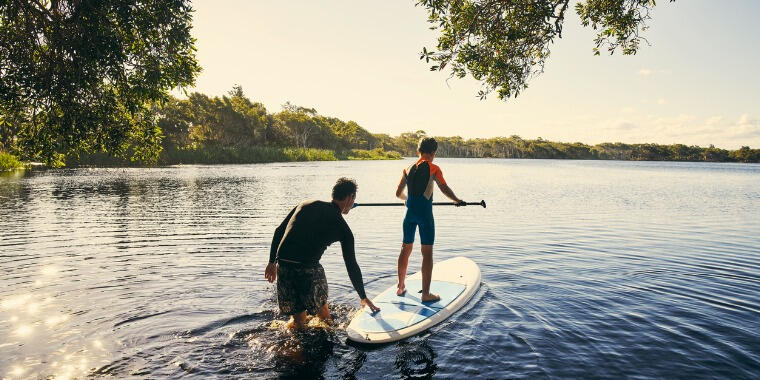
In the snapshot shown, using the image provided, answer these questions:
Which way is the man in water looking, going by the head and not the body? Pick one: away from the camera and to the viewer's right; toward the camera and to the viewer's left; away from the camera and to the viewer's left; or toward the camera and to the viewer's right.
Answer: away from the camera and to the viewer's right

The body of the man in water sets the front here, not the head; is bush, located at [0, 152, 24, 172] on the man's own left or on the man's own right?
on the man's own left

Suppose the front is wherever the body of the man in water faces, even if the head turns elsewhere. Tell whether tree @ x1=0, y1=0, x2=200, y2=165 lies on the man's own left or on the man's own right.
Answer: on the man's own left

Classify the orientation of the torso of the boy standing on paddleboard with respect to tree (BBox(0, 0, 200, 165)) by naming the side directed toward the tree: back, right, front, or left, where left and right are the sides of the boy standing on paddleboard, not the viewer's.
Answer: left

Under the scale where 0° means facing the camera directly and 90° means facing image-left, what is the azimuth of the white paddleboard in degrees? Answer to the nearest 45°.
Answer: approximately 225°

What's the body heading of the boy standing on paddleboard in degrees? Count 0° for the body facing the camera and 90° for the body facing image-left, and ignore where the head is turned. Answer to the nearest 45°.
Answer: approximately 180°

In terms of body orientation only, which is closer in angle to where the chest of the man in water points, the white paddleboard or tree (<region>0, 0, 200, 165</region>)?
the white paddleboard

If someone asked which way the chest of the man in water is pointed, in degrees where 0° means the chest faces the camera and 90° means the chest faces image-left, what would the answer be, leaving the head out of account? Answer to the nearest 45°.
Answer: approximately 225°
